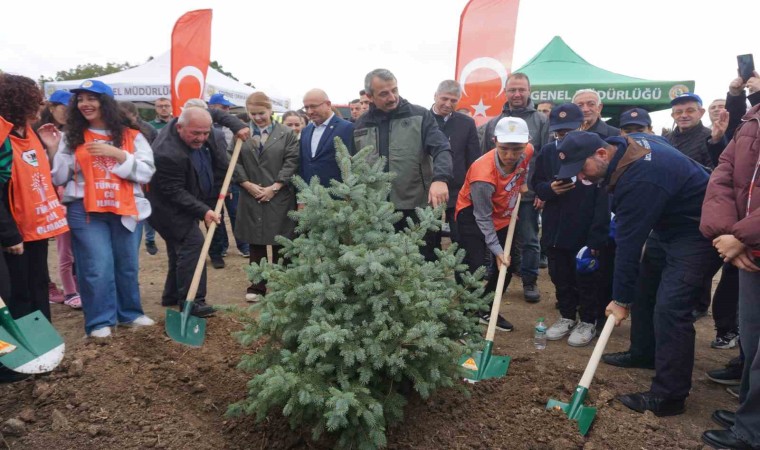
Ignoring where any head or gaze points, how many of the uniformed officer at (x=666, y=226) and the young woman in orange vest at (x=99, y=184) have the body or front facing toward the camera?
1

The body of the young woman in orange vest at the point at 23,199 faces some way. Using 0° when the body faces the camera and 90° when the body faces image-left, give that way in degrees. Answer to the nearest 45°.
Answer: approximately 315°

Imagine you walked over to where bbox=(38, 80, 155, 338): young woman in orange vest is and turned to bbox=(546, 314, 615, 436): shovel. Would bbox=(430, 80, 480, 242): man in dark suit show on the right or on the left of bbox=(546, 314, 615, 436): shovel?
left

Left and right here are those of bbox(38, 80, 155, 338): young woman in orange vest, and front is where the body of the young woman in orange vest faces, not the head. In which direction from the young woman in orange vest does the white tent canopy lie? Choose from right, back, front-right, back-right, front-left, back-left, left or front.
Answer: back

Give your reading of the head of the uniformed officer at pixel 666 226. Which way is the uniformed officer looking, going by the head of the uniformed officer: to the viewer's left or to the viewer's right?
to the viewer's left

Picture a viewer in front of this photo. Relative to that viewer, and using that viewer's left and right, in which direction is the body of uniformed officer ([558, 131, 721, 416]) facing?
facing to the left of the viewer

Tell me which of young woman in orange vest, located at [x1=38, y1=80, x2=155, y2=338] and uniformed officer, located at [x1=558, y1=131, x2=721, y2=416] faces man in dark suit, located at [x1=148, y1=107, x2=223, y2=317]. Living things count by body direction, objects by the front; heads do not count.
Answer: the uniformed officer

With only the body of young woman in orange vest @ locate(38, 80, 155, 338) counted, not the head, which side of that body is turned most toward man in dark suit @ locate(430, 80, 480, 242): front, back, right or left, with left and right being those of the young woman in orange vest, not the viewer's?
left

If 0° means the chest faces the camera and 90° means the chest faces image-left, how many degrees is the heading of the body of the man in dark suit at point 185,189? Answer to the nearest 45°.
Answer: approximately 315°

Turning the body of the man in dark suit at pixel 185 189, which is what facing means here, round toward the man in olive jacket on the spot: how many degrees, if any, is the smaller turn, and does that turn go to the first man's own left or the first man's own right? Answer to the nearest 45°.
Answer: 0° — they already face them

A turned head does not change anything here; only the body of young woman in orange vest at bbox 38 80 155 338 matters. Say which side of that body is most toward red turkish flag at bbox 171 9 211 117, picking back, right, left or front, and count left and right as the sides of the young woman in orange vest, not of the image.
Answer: back

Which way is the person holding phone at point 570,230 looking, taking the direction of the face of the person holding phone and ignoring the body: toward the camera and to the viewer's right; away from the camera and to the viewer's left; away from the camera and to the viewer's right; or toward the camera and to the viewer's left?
toward the camera and to the viewer's left

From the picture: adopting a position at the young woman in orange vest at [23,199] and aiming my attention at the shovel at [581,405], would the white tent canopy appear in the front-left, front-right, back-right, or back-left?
back-left

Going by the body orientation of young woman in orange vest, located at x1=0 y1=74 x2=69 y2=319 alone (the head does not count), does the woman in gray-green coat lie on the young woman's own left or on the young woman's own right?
on the young woman's own left

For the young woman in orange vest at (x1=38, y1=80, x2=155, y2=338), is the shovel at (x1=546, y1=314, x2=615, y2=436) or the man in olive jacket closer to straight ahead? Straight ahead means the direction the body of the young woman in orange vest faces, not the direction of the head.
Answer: the shovel
